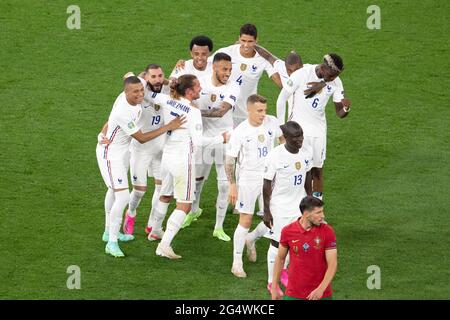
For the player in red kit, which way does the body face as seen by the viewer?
toward the camera
